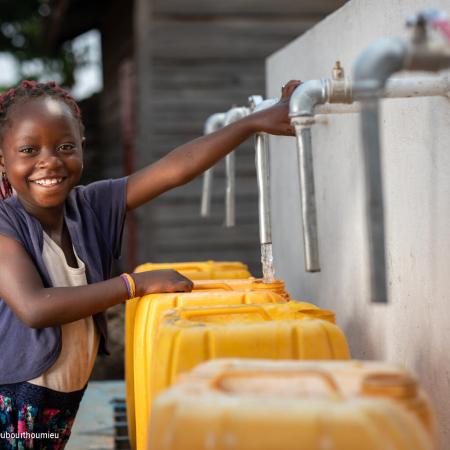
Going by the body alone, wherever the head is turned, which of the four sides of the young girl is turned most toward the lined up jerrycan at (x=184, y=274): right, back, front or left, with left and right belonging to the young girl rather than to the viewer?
left

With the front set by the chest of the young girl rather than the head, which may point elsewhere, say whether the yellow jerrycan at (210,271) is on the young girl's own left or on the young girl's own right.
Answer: on the young girl's own left

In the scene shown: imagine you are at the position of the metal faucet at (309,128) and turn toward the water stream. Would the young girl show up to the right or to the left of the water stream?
left

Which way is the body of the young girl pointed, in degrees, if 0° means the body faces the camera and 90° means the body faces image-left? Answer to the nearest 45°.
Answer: approximately 315°

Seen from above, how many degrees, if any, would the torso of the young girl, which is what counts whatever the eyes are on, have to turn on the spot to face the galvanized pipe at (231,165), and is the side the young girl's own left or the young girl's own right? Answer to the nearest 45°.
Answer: approximately 90° to the young girl's own left

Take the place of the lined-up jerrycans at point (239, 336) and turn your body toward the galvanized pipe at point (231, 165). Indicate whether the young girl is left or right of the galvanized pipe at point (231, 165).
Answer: left

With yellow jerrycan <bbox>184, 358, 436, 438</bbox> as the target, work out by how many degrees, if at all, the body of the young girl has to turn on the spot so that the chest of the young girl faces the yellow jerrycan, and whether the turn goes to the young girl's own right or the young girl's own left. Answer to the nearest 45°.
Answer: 0° — they already face it

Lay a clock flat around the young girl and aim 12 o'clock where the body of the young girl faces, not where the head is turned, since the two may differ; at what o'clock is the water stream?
The water stream is roughly at 10 o'clock from the young girl.

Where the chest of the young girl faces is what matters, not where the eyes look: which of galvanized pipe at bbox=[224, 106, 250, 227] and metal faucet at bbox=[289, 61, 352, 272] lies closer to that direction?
the metal faucet
